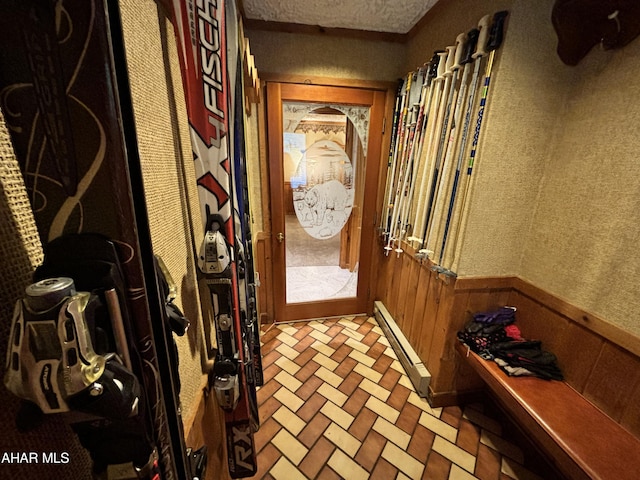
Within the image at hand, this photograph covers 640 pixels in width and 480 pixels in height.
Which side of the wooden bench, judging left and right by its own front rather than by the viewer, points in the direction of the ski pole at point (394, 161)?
right

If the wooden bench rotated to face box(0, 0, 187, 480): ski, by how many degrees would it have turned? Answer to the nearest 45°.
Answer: approximately 45° to its left

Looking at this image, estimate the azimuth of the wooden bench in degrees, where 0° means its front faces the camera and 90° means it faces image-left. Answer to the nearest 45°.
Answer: approximately 45°

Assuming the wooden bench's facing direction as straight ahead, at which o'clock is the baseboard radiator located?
The baseboard radiator is roughly at 2 o'clock from the wooden bench.
